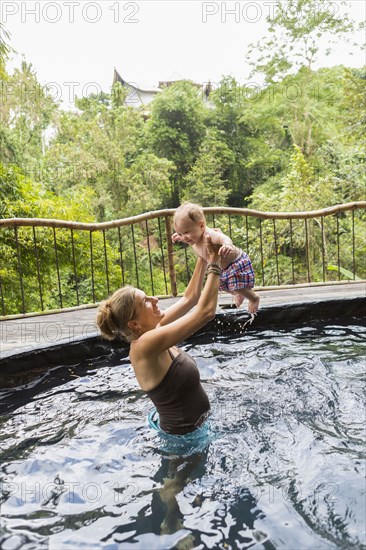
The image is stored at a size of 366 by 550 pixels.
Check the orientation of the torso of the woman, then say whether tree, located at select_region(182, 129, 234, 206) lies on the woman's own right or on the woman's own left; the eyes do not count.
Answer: on the woman's own left

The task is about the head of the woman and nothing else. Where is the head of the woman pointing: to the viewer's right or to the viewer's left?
to the viewer's right

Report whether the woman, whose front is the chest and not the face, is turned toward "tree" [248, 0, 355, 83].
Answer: no

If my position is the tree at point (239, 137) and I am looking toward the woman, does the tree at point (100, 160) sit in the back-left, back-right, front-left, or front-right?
front-right

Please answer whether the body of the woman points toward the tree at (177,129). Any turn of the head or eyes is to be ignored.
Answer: no

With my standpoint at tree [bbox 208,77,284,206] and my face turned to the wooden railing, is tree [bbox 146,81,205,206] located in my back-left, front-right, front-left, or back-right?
front-right

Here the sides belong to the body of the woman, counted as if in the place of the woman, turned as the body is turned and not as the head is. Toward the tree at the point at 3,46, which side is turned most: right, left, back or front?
left

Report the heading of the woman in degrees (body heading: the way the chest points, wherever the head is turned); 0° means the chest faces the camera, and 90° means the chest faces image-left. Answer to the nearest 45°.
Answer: approximately 270°

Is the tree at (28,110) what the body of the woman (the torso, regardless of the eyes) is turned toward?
no

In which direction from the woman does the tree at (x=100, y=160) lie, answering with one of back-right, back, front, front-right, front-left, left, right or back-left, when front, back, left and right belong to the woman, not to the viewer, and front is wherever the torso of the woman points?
left

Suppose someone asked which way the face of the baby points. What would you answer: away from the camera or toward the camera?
toward the camera
